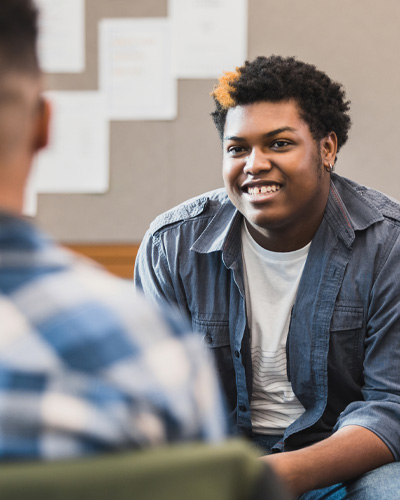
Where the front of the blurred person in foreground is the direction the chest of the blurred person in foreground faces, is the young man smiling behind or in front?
in front

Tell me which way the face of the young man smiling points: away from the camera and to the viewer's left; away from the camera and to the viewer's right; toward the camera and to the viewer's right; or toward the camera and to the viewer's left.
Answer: toward the camera and to the viewer's left

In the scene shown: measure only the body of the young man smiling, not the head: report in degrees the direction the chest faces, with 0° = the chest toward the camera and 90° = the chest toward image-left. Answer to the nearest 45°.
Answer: approximately 45°

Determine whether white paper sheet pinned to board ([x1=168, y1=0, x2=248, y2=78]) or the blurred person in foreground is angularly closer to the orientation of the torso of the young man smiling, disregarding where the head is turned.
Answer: the blurred person in foreground

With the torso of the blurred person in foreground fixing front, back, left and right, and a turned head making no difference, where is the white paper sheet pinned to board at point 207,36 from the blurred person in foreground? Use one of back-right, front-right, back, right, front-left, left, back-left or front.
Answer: front

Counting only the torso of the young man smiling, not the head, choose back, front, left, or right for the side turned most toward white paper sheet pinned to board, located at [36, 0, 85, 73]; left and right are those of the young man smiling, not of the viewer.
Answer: right

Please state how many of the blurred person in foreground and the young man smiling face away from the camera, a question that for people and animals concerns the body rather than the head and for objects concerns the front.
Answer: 1

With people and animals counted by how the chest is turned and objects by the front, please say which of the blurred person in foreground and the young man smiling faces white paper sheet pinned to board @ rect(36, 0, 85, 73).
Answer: the blurred person in foreground

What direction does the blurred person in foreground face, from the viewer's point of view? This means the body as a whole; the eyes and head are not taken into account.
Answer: away from the camera

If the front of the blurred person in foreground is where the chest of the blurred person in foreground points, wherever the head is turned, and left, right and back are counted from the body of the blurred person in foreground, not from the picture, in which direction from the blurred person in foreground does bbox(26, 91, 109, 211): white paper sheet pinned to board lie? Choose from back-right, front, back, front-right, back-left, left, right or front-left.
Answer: front

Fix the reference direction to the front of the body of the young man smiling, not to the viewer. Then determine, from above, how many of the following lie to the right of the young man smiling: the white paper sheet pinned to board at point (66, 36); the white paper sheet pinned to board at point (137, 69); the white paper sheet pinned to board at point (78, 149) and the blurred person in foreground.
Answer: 3

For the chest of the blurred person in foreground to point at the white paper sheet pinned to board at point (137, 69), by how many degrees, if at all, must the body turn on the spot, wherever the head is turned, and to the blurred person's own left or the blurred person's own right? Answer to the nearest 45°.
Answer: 0° — they already face it

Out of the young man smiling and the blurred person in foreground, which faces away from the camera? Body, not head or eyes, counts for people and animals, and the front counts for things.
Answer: the blurred person in foreground

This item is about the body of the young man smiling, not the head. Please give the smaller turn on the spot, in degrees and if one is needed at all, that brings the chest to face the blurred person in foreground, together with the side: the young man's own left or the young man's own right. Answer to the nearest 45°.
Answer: approximately 45° to the young man's own left

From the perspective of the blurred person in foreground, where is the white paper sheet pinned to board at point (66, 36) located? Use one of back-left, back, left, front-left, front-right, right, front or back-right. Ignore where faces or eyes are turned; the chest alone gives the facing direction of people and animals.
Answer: front
